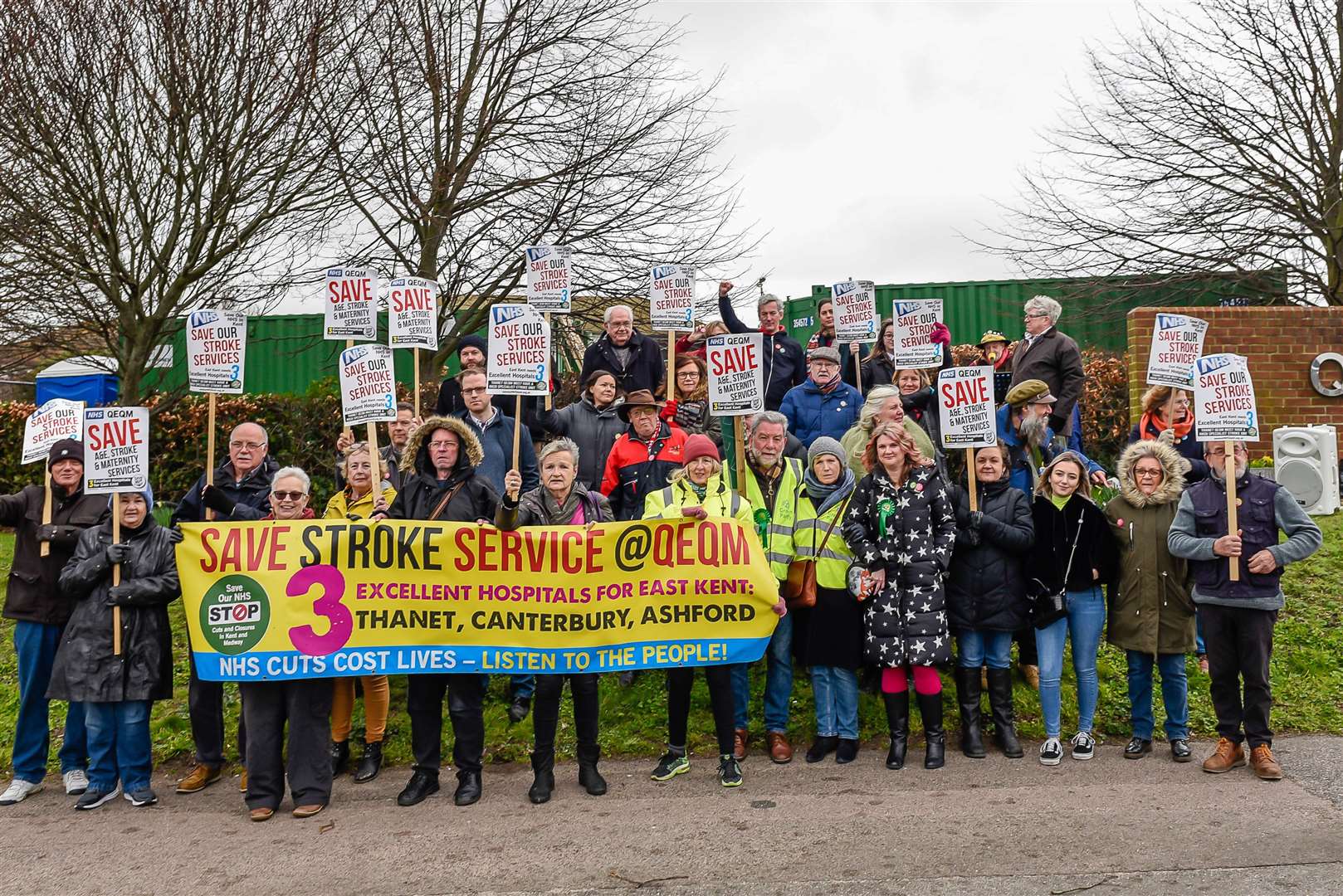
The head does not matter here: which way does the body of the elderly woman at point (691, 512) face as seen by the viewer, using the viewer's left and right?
facing the viewer

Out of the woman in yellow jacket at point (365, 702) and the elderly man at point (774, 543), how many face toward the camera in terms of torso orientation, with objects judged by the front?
2

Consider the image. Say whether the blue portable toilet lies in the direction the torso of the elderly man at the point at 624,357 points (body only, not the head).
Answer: no

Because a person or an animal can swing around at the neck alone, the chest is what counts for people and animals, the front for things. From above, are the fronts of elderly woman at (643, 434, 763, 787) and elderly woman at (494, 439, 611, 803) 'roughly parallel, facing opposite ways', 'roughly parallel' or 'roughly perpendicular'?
roughly parallel

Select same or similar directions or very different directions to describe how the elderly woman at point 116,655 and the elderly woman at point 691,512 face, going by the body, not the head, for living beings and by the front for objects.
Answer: same or similar directions

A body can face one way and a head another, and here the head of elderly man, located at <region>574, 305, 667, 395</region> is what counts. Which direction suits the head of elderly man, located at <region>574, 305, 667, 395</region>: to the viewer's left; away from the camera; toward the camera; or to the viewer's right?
toward the camera

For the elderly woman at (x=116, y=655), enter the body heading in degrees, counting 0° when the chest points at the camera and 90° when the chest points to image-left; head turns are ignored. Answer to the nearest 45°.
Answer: approximately 0°

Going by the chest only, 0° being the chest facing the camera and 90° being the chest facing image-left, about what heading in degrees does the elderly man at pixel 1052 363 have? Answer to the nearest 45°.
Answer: approximately 45°

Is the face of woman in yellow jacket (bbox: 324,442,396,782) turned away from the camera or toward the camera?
toward the camera

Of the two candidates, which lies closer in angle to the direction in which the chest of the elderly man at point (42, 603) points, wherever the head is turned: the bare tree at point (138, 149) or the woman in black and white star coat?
the woman in black and white star coat

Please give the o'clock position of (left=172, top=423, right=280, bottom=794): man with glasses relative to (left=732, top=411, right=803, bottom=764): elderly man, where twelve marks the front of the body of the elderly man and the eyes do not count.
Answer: The man with glasses is roughly at 3 o'clock from the elderly man.

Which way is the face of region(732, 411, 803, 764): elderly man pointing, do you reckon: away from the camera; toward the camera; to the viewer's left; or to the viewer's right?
toward the camera

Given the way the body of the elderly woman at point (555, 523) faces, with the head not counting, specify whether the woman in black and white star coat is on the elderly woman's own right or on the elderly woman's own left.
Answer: on the elderly woman's own left

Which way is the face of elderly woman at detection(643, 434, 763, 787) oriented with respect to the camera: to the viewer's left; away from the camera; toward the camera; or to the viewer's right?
toward the camera

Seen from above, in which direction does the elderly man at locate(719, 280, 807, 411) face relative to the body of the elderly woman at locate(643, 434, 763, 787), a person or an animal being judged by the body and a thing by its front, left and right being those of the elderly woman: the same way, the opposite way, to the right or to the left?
the same way

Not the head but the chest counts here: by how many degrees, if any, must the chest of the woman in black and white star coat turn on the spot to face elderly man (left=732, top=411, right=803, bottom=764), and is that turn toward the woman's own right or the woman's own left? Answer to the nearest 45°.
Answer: approximately 90° to the woman's own right

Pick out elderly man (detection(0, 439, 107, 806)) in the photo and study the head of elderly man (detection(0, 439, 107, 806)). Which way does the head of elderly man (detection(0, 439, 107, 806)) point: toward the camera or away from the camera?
toward the camera

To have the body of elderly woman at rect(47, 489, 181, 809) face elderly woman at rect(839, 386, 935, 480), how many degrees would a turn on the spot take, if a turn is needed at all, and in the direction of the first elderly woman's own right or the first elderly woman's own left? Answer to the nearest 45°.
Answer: approximately 90° to the first elderly woman's own left

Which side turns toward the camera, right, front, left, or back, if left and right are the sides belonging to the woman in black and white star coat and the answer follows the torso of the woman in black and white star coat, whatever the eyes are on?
front

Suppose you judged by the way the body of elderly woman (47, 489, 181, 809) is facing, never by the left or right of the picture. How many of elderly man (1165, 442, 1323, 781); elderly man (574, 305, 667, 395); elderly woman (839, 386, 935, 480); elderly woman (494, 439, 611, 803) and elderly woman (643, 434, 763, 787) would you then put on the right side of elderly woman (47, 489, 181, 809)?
0
